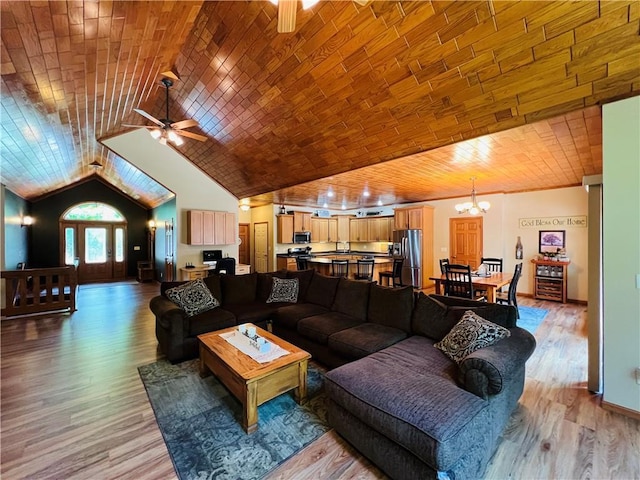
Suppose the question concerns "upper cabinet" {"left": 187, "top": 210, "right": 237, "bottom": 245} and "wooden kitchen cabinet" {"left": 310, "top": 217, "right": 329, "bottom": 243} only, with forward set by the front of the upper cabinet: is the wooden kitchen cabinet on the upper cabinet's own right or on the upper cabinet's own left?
on the upper cabinet's own left

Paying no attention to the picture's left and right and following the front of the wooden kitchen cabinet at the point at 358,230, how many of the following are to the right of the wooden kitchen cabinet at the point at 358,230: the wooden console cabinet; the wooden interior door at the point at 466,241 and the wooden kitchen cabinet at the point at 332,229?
1

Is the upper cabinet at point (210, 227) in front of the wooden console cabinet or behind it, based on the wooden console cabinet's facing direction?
in front

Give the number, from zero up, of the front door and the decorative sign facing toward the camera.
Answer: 2

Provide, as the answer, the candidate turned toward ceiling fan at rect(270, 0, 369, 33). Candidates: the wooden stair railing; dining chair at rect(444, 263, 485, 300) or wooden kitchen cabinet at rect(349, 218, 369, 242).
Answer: the wooden kitchen cabinet

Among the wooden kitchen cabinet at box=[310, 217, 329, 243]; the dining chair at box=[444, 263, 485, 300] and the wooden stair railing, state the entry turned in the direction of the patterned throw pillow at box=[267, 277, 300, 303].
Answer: the wooden kitchen cabinet

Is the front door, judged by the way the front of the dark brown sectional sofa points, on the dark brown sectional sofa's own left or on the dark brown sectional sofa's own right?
on the dark brown sectional sofa's own right

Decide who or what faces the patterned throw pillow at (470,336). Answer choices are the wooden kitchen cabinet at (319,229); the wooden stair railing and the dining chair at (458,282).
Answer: the wooden kitchen cabinet

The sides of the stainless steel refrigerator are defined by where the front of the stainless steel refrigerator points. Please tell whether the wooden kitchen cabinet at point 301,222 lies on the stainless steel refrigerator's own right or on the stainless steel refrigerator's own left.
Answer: on the stainless steel refrigerator's own right

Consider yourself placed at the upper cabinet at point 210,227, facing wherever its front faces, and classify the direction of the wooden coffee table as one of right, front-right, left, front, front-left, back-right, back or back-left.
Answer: front

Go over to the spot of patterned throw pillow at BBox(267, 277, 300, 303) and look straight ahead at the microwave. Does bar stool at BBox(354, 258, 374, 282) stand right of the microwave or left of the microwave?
right

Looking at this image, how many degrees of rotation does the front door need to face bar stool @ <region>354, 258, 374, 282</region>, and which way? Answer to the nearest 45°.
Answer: approximately 45° to its left

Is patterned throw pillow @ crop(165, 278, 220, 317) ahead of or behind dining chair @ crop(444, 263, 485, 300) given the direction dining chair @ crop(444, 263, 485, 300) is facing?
behind

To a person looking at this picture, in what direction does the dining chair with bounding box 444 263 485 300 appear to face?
facing away from the viewer and to the right of the viewer

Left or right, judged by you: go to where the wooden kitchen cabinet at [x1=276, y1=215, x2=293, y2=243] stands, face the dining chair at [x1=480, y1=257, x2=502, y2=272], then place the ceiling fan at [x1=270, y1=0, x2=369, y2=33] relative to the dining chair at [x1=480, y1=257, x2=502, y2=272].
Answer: right
